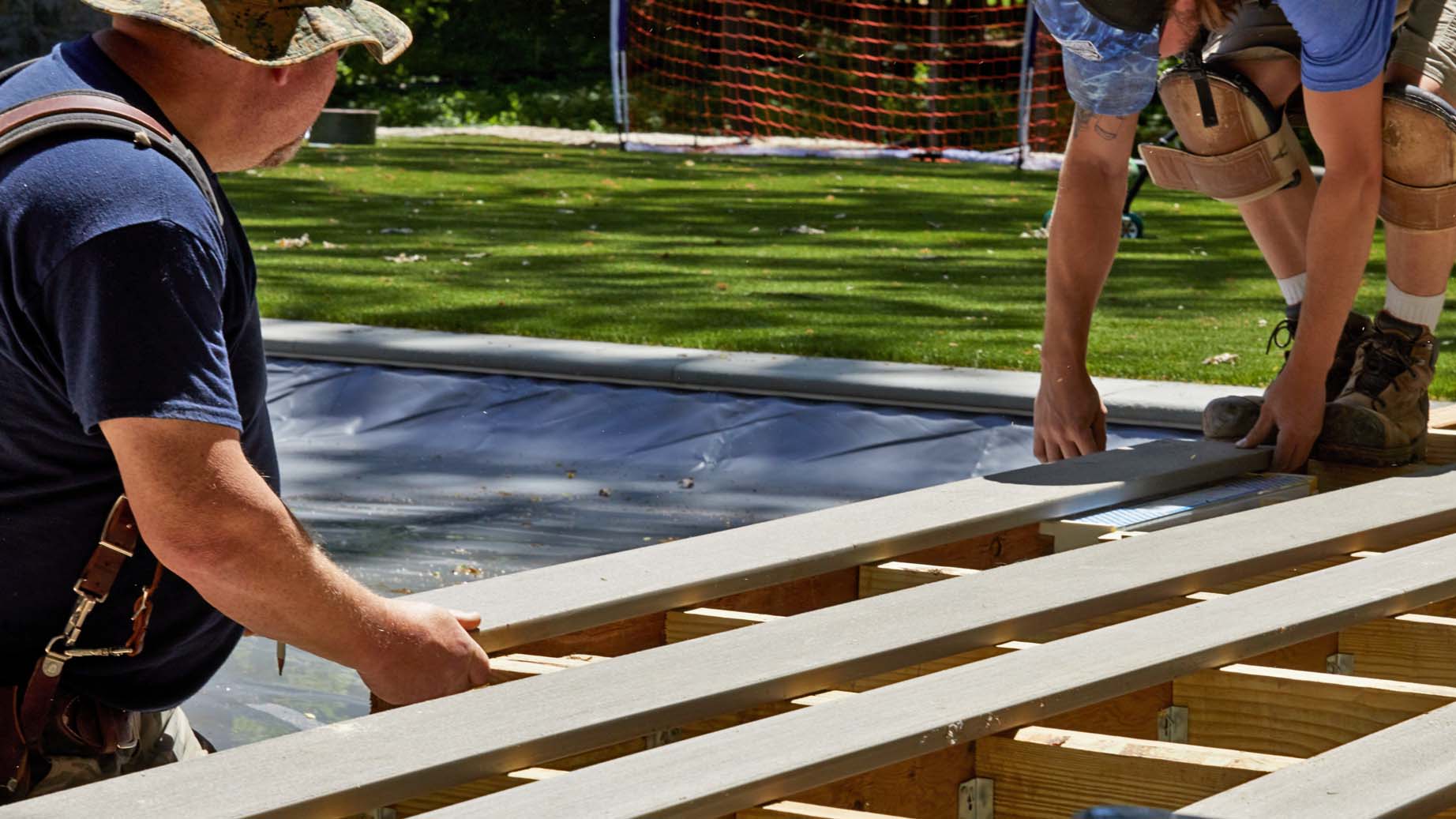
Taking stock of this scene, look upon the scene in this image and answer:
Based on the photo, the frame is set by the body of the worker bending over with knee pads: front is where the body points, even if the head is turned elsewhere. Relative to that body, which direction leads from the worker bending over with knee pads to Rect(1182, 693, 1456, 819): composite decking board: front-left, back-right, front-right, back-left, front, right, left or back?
front-left

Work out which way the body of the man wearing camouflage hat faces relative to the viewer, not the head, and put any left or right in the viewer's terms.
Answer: facing away from the viewer and to the right of the viewer

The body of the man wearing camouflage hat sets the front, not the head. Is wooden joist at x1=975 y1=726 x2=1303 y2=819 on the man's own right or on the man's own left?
on the man's own right

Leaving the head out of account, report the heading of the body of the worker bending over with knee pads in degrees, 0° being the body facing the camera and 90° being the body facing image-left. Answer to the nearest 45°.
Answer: approximately 45°

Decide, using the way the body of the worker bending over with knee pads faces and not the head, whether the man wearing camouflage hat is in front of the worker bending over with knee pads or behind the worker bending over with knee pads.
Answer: in front

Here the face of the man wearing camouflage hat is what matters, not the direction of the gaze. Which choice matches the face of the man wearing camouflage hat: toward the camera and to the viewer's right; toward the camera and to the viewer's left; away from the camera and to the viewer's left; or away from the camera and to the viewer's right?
away from the camera and to the viewer's right
